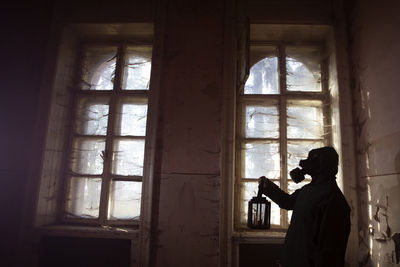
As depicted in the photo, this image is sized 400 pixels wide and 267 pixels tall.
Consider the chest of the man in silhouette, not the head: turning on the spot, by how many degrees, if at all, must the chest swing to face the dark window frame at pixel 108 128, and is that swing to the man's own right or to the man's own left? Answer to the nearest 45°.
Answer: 0° — they already face it

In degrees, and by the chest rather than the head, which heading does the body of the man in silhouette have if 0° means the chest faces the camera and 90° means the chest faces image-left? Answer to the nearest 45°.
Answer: approximately 90°

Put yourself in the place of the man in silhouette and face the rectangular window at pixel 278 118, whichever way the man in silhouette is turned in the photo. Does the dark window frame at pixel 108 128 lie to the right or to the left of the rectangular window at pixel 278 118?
left

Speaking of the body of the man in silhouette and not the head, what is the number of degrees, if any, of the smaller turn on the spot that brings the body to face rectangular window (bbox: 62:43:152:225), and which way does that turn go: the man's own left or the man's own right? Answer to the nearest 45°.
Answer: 0° — they already face it

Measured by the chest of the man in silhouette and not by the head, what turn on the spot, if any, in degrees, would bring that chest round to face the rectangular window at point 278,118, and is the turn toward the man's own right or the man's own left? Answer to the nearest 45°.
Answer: approximately 90° to the man's own right

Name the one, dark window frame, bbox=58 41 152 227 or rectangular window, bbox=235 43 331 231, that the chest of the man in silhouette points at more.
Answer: the dark window frame

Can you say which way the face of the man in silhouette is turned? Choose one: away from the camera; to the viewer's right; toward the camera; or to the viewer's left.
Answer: to the viewer's left

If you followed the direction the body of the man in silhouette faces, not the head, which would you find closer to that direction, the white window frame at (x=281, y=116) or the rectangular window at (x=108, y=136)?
the rectangular window

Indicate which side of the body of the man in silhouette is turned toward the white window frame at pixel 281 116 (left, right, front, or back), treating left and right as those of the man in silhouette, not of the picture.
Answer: right
